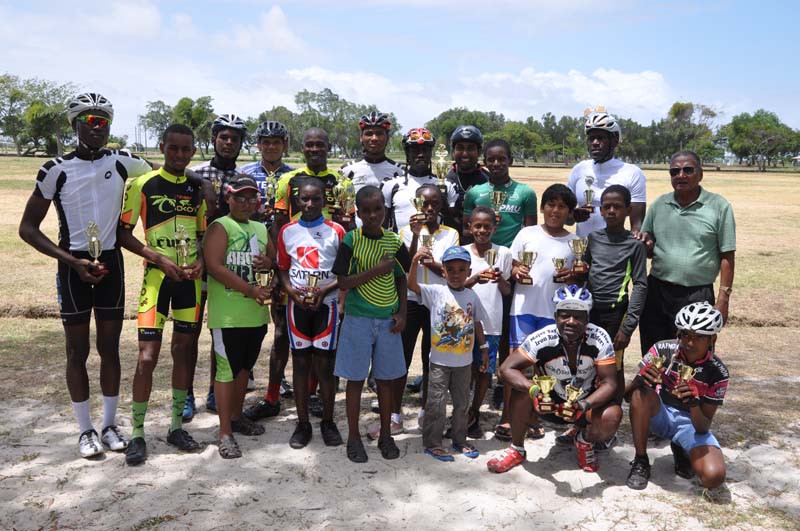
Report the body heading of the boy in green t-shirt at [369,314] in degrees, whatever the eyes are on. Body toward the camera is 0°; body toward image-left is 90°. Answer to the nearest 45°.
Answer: approximately 0°
